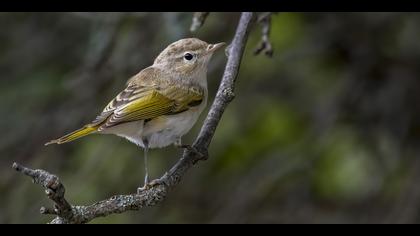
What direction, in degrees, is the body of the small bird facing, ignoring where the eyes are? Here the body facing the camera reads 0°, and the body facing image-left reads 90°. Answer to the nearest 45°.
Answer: approximately 270°
